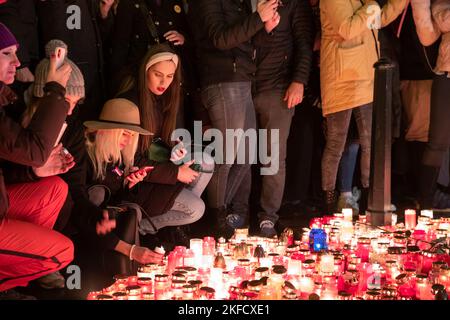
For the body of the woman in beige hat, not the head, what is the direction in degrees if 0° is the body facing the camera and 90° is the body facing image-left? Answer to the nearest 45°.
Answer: approximately 315°

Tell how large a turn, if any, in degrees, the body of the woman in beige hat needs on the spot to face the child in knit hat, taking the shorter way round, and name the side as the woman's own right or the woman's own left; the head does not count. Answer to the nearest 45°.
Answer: approximately 90° to the woman's own right
